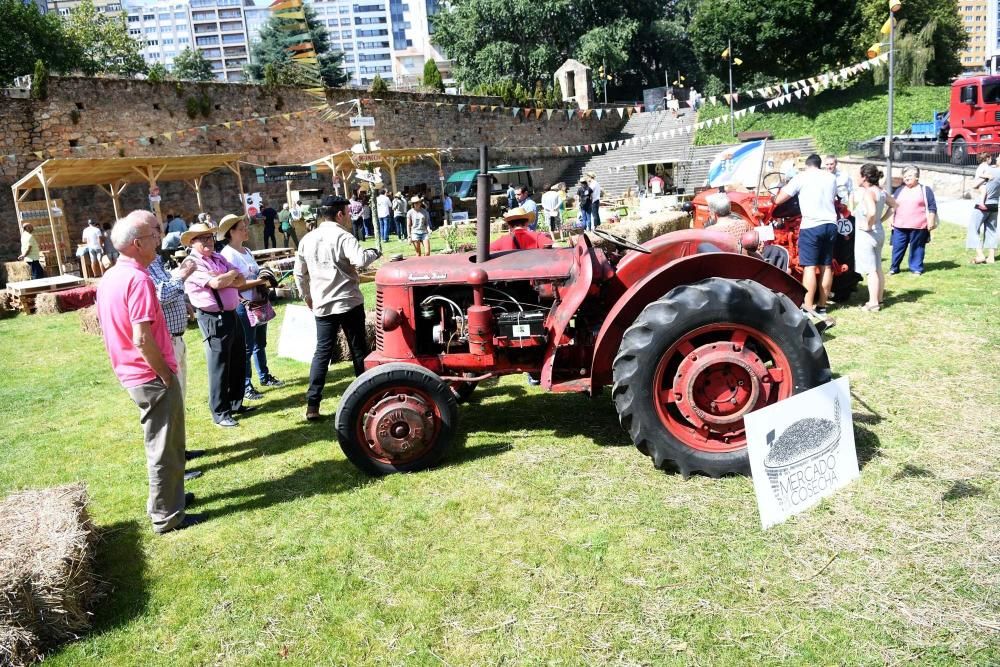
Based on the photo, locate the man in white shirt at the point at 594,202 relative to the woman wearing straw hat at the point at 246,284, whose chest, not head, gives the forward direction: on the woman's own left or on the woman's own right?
on the woman's own left

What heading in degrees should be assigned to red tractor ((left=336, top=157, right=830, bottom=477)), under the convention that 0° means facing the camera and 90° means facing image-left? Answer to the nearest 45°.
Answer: approximately 90°

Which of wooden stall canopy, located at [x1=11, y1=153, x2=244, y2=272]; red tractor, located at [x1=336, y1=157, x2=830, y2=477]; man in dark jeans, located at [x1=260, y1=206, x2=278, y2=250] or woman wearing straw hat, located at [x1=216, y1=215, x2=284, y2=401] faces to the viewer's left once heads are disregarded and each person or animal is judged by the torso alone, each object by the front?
the red tractor

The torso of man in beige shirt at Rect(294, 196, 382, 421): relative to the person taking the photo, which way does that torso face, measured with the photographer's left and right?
facing away from the viewer and to the right of the viewer

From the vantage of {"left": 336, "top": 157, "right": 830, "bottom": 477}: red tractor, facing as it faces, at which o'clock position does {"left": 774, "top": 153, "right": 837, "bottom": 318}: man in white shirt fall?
The man in white shirt is roughly at 4 o'clock from the red tractor.

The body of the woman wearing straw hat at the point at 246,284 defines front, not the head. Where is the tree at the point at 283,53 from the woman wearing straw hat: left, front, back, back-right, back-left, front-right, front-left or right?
back-left

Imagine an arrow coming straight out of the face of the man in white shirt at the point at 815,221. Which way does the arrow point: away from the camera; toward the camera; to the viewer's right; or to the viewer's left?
away from the camera

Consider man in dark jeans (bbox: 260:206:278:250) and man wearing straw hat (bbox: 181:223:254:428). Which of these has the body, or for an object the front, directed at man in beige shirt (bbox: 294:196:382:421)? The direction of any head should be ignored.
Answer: the man wearing straw hat

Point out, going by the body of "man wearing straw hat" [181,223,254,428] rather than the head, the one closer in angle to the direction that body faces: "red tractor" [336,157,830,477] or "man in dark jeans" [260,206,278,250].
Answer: the red tractor

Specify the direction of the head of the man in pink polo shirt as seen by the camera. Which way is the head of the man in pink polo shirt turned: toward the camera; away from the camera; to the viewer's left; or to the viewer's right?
to the viewer's right
